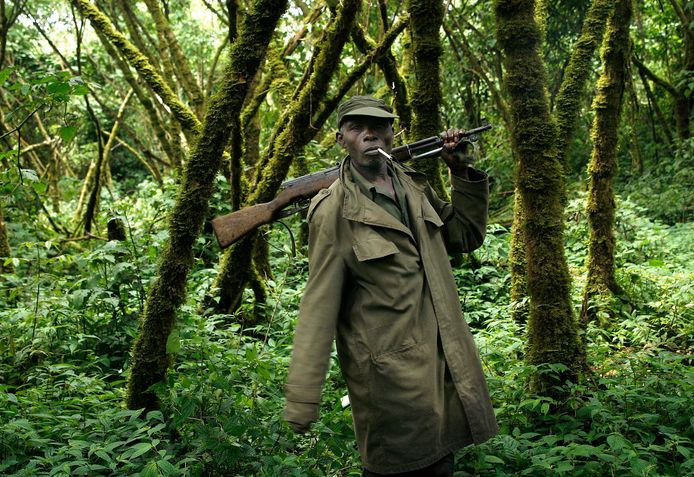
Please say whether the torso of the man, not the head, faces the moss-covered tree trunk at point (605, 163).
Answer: no

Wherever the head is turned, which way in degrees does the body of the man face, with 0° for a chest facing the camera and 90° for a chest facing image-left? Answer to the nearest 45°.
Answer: approximately 315°

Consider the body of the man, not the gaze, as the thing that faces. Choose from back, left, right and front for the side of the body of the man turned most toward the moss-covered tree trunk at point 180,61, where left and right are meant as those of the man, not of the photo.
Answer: back

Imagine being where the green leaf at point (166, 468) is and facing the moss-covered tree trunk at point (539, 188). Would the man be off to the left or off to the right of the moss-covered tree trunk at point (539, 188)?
right

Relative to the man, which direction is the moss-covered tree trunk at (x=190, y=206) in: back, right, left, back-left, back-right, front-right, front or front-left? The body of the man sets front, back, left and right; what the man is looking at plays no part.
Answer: back

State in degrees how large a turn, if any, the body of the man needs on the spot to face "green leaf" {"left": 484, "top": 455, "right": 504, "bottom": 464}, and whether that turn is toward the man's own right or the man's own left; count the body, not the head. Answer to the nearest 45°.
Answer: approximately 90° to the man's own left

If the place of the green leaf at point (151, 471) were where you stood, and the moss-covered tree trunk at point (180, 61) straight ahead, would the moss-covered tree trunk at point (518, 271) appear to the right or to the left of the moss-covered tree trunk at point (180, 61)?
right

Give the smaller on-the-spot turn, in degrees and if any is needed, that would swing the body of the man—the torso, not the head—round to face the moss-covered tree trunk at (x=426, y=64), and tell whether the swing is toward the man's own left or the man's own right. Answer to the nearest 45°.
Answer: approximately 135° to the man's own left

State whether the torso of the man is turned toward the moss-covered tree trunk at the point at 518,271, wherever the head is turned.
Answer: no

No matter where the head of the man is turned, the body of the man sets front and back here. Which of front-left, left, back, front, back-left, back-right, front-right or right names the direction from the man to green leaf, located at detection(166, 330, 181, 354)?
back

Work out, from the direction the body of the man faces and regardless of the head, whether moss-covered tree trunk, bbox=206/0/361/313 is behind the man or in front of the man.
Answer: behind

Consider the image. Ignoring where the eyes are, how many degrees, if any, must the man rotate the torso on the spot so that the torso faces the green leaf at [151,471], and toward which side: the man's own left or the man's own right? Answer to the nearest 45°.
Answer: approximately 135° to the man's own right

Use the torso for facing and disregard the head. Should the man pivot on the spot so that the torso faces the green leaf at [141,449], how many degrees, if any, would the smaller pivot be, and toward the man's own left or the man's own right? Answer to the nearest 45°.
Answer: approximately 135° to the man's own right

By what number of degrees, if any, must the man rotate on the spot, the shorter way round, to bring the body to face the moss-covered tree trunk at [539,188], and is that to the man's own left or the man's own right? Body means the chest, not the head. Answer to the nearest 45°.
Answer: approximately 90° to the man's own left
